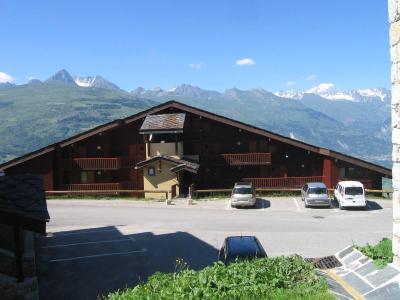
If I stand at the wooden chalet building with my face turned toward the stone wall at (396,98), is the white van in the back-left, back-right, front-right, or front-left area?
front-left

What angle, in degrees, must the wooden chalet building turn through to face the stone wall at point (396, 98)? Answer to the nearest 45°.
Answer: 0° — it already faces it

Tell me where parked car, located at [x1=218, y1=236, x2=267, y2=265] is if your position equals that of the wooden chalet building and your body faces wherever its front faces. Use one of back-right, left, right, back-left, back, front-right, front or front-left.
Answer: front

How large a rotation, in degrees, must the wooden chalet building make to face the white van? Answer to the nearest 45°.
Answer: approximately 45° to its left

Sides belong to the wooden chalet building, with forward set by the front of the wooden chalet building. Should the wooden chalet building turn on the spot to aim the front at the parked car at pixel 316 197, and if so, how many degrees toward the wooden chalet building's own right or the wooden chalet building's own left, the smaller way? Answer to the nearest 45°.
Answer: approximately 45° to the wooden chalet building's own left

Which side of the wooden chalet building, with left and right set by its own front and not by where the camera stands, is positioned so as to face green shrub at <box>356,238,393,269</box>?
front

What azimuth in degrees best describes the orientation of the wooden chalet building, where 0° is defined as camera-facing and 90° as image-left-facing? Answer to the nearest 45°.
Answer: approximately 0°

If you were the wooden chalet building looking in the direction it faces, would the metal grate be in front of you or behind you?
in front

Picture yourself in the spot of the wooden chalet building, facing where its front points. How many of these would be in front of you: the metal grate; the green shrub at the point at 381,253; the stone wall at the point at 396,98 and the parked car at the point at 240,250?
4
